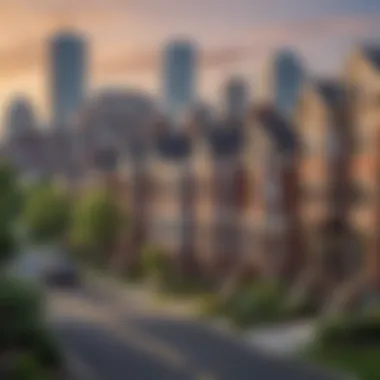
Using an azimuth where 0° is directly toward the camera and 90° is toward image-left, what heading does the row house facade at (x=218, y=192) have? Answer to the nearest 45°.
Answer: approximately 45°

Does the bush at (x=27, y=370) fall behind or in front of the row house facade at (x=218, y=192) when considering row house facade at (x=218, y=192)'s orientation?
in front

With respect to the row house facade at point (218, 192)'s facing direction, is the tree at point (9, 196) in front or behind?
in front

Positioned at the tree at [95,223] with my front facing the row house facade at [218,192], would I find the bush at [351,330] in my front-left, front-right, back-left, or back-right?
front-right

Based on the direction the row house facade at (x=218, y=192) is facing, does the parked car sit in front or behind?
in front

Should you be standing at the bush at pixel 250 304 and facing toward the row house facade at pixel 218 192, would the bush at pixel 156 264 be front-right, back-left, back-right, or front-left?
front-left

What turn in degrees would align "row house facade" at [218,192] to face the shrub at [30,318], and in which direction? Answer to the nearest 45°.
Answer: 0° — it already faces it
